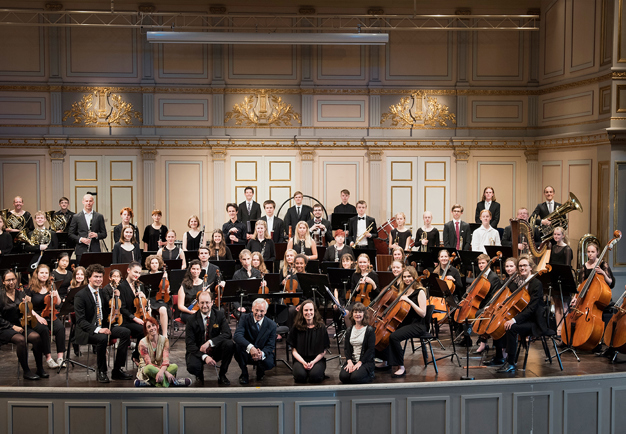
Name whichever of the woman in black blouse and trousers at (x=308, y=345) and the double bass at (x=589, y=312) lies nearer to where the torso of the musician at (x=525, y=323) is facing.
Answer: the woman in black blouse and trousers

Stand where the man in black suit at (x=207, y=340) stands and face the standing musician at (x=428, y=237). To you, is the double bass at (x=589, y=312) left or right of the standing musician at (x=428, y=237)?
right

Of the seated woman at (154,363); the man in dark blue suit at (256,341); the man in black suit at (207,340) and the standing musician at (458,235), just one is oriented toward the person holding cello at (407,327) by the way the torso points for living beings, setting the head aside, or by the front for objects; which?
the standing musician

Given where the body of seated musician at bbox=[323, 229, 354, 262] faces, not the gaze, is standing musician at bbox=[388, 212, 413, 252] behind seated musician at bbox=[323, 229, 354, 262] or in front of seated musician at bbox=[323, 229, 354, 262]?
behind

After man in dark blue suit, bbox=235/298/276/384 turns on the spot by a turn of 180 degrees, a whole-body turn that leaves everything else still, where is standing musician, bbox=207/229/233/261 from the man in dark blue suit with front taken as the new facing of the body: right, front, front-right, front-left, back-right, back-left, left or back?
front

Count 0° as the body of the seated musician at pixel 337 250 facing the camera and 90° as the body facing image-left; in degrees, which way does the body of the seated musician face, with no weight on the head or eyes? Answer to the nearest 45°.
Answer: approximately 0°
